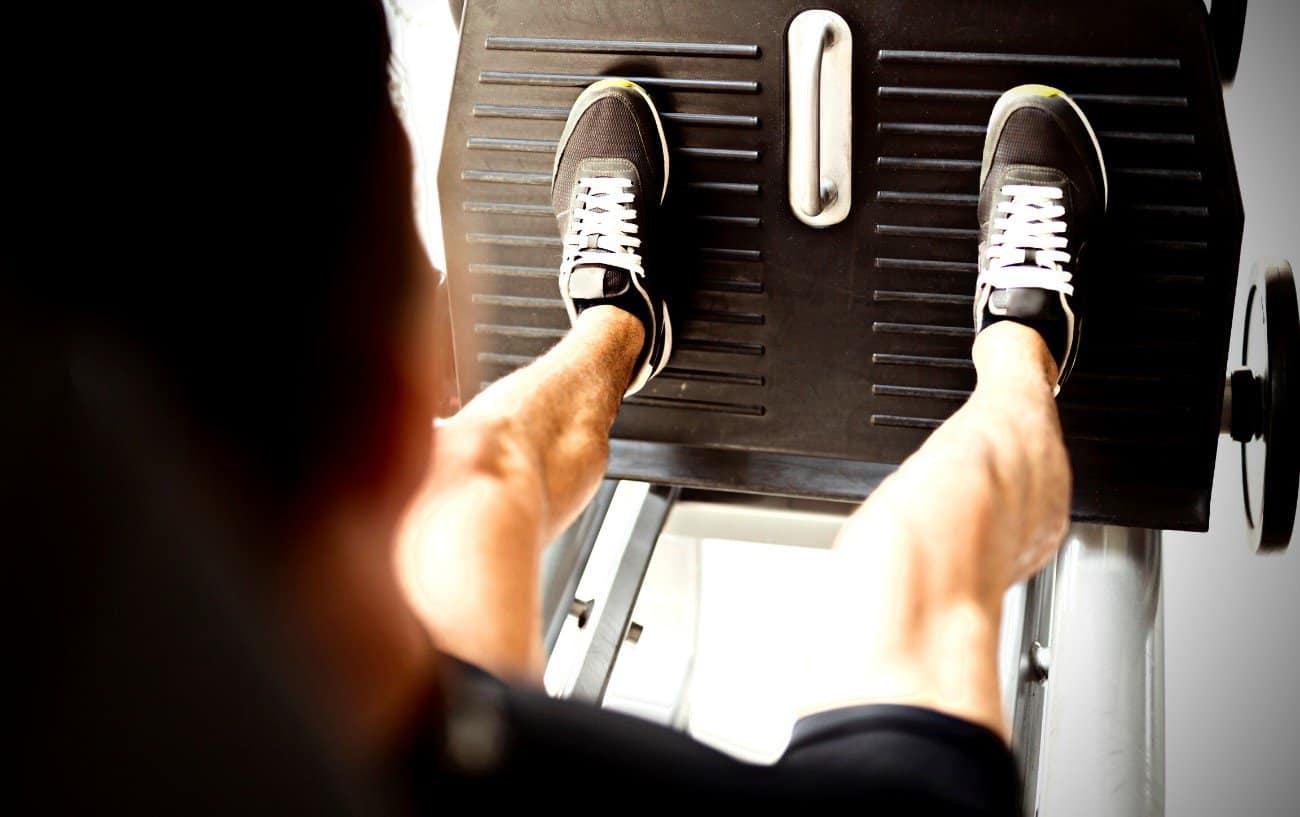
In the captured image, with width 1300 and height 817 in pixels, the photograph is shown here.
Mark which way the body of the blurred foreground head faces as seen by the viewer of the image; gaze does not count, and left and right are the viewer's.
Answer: facing away from the viewer and to the right of the viewer
